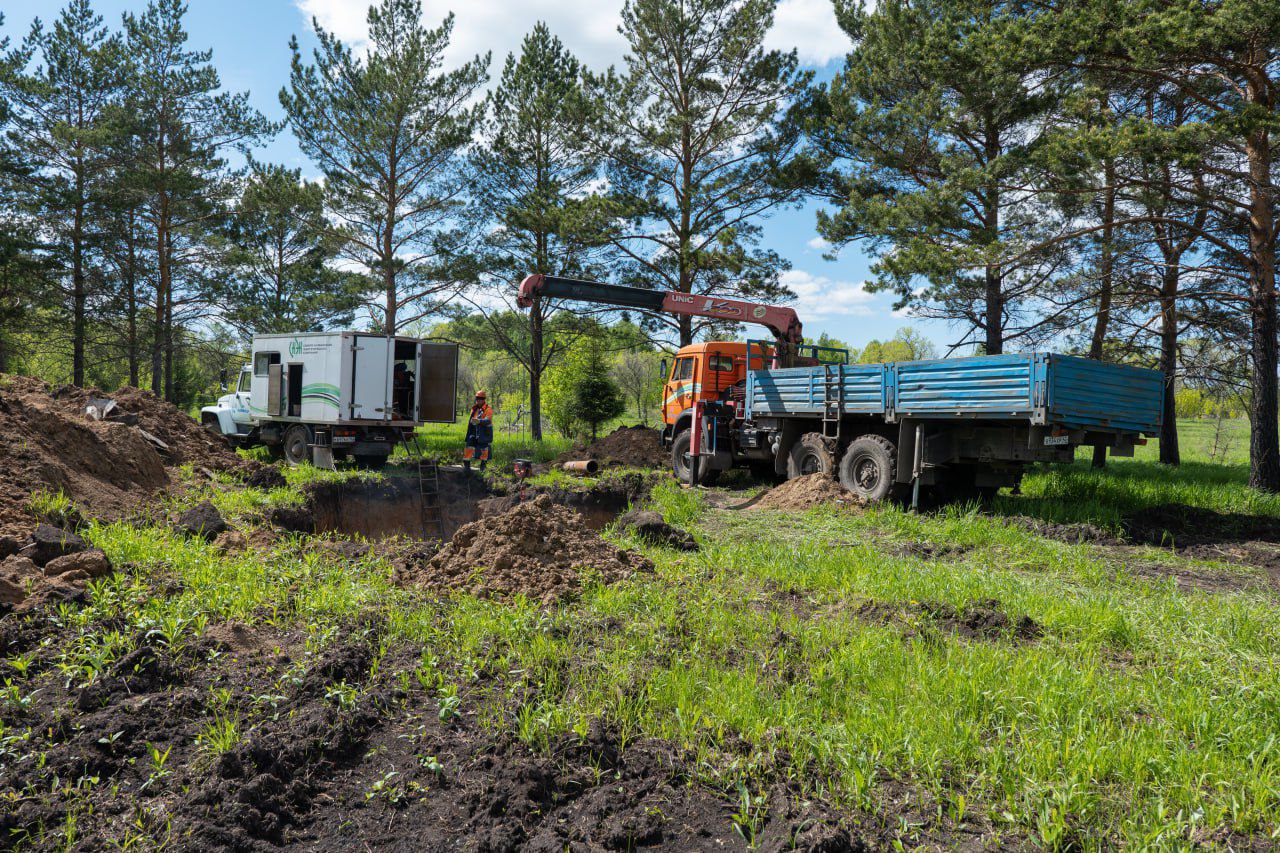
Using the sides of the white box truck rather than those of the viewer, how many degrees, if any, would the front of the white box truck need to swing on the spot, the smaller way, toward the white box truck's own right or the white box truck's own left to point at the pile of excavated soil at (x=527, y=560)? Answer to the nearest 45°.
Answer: approximately 135° to the white box truck's own left

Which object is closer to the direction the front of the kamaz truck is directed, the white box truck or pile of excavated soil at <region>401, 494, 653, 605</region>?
the white box truck

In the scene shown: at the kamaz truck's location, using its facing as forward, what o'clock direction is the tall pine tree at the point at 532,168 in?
The tall pine tree is roughly at 12 o'clock from the kamaz truck.

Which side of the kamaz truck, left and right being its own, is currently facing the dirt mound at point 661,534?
left

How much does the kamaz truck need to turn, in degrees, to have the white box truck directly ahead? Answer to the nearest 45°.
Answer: approximately 45° to its left

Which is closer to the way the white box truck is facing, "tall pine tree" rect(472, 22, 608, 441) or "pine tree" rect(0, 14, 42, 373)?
the pine tree

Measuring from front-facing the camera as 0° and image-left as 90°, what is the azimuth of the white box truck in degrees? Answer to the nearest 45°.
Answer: approximately 135°

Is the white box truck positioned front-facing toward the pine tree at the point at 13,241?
yes

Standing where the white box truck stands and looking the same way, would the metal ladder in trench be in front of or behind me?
behind

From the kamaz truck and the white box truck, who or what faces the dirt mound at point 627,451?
the kamaz truck

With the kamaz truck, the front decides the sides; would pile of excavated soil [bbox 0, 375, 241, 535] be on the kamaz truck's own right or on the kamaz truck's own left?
on the kamaz truck's own left

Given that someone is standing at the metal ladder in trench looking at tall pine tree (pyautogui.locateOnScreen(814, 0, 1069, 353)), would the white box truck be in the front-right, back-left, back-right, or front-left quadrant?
back-left

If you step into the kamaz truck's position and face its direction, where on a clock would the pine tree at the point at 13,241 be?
The pine tree is roughly at 11 o'clock from the kamaz truck.

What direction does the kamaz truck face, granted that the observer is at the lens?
facing away from the viewer and to the left of the viewer

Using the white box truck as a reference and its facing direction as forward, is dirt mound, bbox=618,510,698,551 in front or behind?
behind

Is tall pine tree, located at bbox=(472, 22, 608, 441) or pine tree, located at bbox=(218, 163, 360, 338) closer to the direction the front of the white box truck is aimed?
the pine tree
